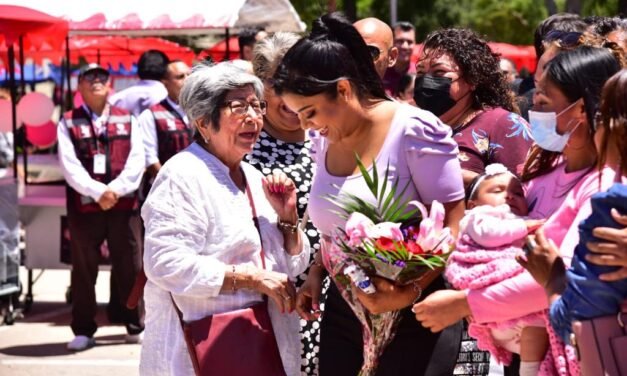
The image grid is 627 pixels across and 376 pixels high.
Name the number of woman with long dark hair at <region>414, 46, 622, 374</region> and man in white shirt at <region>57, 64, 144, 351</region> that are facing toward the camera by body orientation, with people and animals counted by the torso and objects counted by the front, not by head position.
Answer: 1

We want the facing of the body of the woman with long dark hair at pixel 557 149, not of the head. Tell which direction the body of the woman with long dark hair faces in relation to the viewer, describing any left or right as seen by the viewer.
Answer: facing to the left of the viewer

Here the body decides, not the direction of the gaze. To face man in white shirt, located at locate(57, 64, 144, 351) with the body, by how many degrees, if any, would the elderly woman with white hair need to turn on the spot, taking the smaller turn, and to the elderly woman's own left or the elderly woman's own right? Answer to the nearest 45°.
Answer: approximately 135° to the elderly woman's own left

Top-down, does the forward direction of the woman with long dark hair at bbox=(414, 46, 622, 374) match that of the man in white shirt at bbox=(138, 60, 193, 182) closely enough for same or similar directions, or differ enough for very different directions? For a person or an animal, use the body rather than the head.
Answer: very different directions

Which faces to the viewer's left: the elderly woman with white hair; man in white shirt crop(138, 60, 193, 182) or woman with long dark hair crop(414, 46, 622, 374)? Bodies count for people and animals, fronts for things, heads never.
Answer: the woman with long dark hair

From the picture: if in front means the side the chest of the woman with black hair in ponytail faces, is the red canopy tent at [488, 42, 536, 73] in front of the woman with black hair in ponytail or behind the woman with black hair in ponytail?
behind

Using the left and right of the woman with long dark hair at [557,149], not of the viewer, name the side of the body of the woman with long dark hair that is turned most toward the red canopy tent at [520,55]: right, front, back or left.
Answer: right
